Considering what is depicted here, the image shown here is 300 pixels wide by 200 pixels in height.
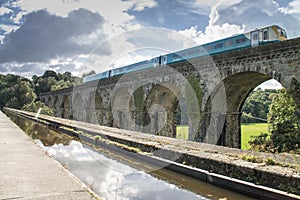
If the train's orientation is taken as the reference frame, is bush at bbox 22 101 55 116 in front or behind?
behind

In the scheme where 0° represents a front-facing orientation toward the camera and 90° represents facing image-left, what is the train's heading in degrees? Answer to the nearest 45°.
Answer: approximately 315°
